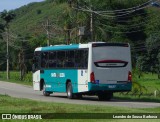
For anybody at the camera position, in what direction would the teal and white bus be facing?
facing away from the viewer and to the left of the viewer
